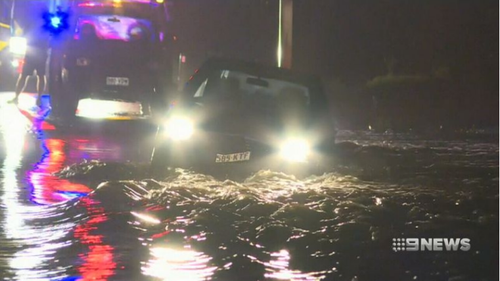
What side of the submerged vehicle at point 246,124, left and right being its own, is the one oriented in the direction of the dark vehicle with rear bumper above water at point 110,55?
back

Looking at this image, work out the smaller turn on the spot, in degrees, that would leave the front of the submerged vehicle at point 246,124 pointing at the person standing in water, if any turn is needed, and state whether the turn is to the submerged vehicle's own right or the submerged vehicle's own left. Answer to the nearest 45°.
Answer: approximately 135° to the submerged vehicle's own right

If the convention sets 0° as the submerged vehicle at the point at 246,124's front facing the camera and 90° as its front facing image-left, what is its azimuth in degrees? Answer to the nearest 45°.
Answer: approximately 0°
